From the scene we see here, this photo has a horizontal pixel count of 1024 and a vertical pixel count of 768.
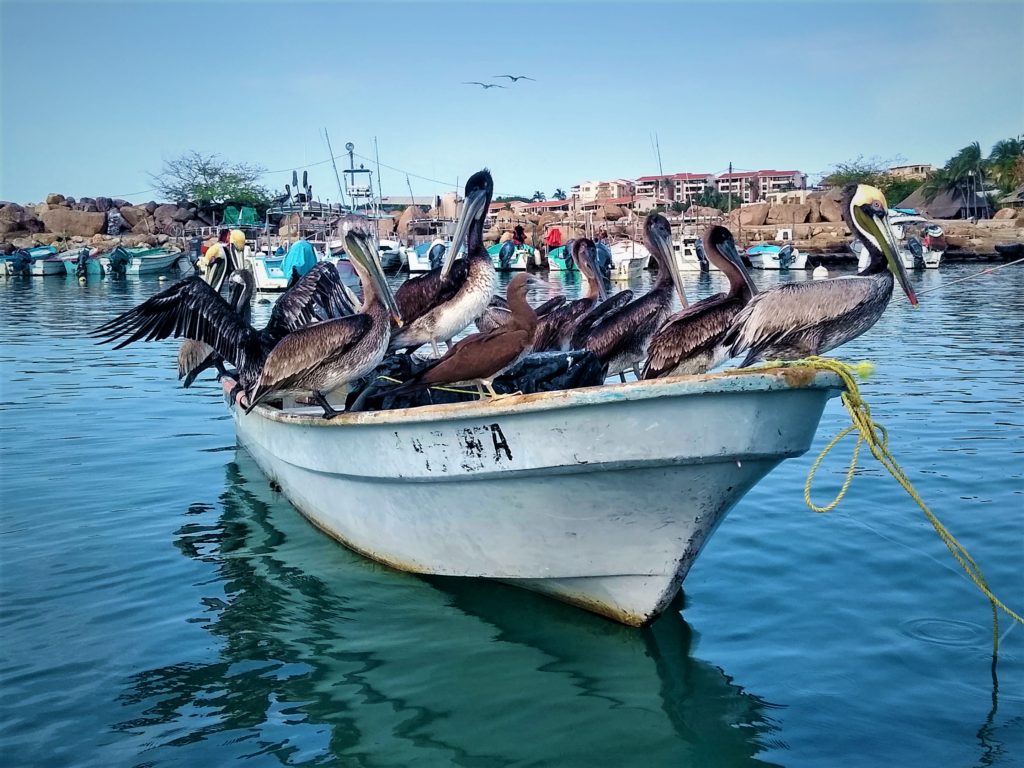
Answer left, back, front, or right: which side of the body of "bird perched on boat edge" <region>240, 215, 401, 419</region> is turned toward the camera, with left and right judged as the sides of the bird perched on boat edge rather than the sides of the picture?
right

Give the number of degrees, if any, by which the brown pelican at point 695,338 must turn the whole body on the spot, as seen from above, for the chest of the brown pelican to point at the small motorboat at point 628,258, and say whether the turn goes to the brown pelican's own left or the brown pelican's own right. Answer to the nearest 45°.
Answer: approximately 90° to the brown pelican's own left

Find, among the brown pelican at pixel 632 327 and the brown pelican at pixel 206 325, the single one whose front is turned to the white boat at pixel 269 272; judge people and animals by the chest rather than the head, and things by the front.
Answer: the brown pelican at pixel 206 325

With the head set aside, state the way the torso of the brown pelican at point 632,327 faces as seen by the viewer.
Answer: to the viewer's right

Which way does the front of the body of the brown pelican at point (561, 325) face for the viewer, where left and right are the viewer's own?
facing to the right of the viewer

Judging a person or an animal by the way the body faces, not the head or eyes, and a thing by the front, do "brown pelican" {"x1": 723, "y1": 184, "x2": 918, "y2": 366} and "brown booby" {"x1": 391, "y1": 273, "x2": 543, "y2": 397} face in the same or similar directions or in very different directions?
same or similar directions

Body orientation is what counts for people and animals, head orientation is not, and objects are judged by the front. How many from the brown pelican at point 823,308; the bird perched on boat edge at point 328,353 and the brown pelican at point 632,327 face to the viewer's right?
3

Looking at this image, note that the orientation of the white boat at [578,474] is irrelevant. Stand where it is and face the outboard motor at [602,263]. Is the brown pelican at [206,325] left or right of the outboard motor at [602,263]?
left

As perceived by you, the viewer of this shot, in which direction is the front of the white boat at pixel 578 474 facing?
facing the viewer and to the right of the viewer
